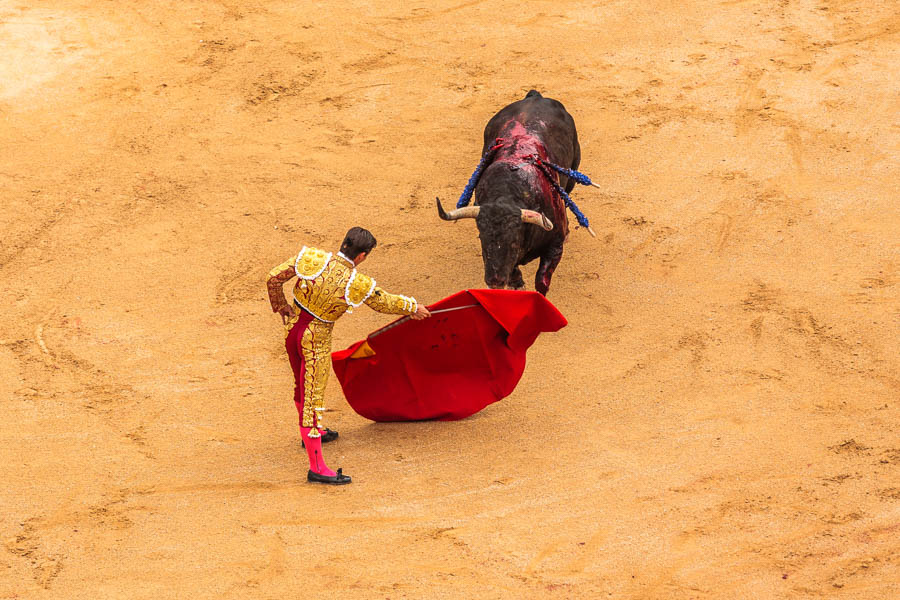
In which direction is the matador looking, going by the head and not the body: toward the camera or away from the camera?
away from the camera

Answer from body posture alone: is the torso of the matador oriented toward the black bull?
yes

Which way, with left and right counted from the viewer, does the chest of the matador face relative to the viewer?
facing away from the viewer and to the right of the viewer

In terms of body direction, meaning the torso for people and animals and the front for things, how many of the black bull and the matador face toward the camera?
1

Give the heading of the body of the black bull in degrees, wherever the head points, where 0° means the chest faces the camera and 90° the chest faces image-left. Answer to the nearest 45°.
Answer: approximately 0°

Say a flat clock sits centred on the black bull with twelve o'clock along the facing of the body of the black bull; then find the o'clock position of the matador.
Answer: The matador is roughly at 1 o'clock from the black bull.
